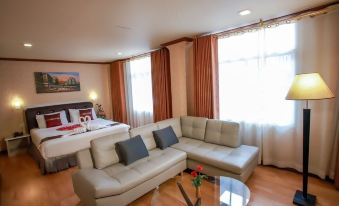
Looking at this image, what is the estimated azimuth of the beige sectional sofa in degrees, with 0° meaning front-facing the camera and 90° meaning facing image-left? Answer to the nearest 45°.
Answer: approximately 315°

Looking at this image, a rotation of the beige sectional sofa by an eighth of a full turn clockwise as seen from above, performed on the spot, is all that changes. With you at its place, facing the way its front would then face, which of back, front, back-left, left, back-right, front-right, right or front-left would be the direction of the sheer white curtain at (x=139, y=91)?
back

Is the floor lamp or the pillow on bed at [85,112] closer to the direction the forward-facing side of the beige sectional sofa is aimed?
the floor lamp

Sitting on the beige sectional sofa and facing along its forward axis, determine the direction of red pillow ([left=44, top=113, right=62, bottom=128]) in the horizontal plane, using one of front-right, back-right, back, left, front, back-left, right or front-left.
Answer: back

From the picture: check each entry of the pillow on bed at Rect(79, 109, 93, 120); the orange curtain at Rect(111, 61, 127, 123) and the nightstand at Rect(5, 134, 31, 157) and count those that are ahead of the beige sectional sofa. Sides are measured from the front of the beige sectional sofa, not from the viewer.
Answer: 0

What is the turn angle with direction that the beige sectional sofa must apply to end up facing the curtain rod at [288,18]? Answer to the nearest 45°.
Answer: approximately 45° to its left

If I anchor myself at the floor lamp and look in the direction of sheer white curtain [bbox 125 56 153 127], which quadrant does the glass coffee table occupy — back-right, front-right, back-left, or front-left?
front-left

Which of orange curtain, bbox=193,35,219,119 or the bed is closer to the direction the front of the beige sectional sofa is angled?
the orange curtain

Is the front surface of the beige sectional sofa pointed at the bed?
no

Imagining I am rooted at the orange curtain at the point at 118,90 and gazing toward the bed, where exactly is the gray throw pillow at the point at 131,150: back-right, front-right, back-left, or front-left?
front-left

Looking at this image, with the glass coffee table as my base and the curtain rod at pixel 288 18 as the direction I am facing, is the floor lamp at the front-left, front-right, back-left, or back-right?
front-right

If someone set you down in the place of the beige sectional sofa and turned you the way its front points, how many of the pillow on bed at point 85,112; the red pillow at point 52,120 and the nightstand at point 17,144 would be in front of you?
0

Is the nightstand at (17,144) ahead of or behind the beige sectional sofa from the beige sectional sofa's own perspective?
behind

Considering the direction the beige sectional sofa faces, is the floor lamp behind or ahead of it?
ahead

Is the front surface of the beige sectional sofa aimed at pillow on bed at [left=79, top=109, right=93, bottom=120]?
no

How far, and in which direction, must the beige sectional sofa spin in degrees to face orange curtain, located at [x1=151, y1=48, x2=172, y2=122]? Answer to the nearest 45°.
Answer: approximately 135° to its left

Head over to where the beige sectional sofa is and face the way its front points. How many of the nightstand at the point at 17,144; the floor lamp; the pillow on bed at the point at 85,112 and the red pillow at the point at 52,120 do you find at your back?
3
